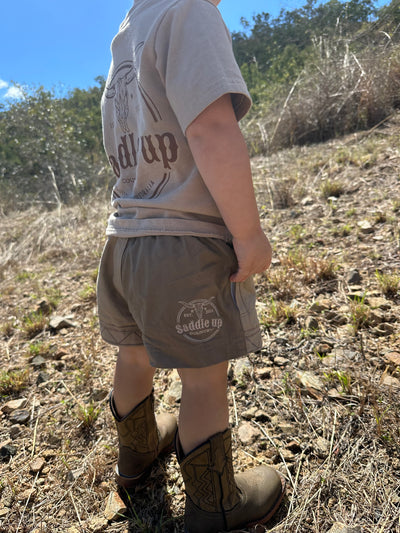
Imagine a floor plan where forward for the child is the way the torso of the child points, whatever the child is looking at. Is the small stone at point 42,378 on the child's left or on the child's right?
on the child's left

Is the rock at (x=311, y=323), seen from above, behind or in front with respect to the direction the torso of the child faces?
in front

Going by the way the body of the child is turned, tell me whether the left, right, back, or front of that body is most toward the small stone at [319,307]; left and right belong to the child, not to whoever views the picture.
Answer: front

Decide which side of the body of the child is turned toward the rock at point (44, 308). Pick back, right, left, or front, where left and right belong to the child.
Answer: left

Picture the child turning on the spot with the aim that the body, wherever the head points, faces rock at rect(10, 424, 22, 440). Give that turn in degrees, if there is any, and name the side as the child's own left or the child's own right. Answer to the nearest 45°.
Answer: approximately 90° to the child's own left

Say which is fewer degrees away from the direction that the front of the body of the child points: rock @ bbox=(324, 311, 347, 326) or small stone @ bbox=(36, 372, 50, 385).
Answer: the rock

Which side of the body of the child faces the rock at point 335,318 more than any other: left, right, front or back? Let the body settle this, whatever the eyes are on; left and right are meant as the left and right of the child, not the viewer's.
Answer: front

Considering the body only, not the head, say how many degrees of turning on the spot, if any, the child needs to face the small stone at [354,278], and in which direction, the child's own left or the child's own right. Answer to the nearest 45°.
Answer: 0° — they already face it

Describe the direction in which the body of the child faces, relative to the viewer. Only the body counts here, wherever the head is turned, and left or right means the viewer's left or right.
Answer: facing away from the viewer and to the right of the viewer
